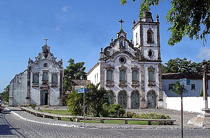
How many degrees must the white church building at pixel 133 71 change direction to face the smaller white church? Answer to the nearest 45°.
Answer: approximately 90° to its right

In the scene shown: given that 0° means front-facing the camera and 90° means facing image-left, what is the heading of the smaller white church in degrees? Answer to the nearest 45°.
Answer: approximately 0°

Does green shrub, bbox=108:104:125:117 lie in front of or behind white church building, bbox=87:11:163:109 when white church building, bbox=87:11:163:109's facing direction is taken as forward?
in front

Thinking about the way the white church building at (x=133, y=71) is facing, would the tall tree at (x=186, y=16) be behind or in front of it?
in front

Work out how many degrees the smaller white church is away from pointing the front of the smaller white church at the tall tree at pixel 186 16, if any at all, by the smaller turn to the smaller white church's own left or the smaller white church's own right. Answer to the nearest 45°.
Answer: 0° — it already faces it

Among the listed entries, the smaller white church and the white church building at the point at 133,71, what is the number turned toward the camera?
2

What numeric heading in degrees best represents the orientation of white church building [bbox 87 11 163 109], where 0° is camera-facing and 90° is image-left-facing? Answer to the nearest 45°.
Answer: approximately 0°

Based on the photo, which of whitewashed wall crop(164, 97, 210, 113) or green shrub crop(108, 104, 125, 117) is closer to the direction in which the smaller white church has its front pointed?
the green shrub
